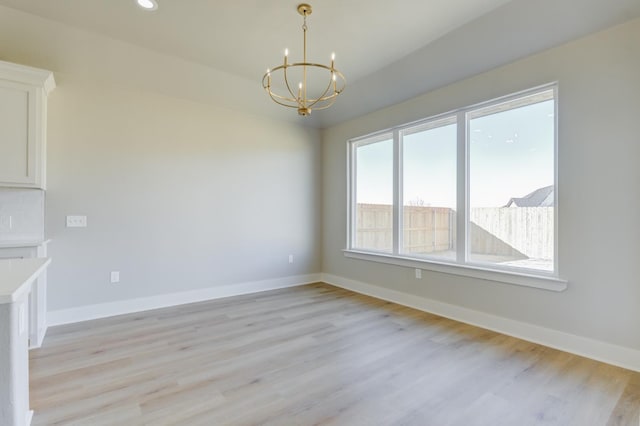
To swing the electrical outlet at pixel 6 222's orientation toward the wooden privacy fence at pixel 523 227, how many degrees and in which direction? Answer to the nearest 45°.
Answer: approximately 45° to its left

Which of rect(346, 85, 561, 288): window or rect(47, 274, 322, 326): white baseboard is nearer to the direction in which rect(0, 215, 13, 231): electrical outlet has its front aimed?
the window

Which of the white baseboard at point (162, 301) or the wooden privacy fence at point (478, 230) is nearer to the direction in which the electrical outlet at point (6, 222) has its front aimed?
the wooden privacy fence

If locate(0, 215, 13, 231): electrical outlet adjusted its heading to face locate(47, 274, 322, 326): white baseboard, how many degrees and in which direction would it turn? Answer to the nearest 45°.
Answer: approximately 90° to its left

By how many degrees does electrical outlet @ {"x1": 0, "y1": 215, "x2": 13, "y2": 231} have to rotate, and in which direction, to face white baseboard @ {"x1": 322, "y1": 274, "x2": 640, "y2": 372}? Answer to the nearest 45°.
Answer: approximately 45° to its left
